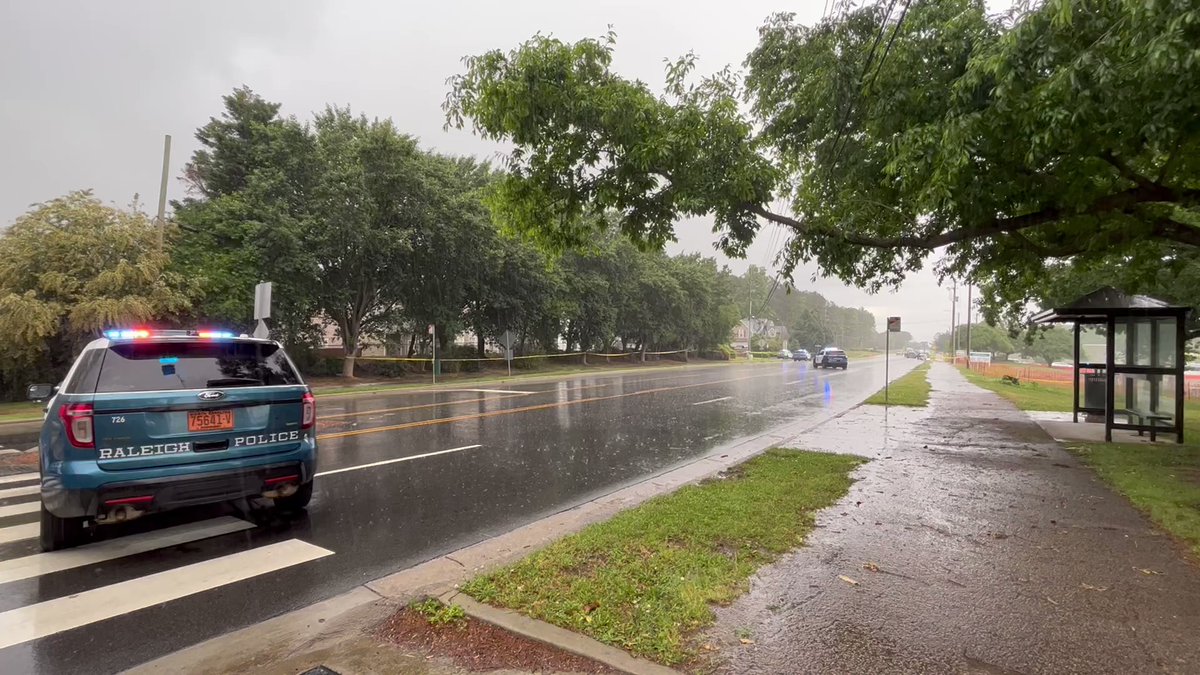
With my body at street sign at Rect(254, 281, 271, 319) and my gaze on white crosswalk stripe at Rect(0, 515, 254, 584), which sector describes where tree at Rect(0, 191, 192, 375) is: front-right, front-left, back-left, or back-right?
back-right

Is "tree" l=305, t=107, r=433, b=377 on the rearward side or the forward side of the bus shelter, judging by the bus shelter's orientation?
on the forward side

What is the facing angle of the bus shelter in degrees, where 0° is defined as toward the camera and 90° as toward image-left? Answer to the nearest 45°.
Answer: approximately 90°

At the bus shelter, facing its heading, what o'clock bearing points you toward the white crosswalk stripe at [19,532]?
The white crosswalk stripe is roughly at 10 o'clock from the bus shelter.

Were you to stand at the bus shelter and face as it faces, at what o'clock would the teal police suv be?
The teal police suv is roughly at 10 o'clock from the bus shelter.

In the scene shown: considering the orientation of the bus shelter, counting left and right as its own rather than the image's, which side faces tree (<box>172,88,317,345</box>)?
front

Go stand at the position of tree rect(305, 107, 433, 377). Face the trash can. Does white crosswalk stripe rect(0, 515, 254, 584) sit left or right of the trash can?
right

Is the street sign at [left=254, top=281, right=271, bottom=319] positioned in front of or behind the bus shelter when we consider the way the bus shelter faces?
in front

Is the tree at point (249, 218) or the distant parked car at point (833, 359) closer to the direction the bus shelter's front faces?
the tree

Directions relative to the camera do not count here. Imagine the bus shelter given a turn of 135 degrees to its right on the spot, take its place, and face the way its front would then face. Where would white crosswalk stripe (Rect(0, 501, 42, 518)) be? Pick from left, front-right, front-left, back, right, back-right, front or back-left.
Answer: back

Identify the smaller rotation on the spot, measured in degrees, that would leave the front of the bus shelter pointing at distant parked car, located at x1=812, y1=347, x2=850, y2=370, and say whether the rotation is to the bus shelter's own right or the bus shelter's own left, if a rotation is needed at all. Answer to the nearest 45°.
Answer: approximately 45° to the bus shelter's own right

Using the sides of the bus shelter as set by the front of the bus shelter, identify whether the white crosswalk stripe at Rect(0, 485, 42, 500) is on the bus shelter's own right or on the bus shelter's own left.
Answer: on the bus shelter's own left
